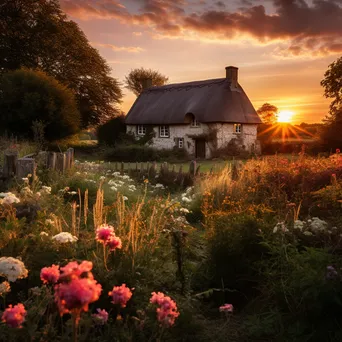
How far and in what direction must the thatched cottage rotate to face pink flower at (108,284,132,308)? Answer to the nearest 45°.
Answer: approximately 45° to its left

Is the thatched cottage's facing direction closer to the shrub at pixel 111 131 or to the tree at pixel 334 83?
the shrub

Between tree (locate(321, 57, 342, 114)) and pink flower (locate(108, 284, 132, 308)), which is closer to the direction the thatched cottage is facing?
the pink flower

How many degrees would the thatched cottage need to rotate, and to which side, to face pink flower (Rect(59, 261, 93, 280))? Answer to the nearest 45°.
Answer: approximately 45° to its left

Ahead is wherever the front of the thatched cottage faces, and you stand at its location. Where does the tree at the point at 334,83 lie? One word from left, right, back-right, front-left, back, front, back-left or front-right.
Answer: back-left

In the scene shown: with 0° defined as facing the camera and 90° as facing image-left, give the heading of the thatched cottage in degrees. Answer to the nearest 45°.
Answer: approximately 45°

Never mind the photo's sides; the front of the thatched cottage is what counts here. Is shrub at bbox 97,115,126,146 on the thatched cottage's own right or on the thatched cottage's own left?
on the thatched cottage's own right

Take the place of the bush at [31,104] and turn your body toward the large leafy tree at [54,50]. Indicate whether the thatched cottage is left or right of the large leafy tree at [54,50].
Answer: right

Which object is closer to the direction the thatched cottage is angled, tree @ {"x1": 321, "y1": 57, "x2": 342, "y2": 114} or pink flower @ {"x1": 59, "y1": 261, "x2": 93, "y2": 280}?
the pink flower
